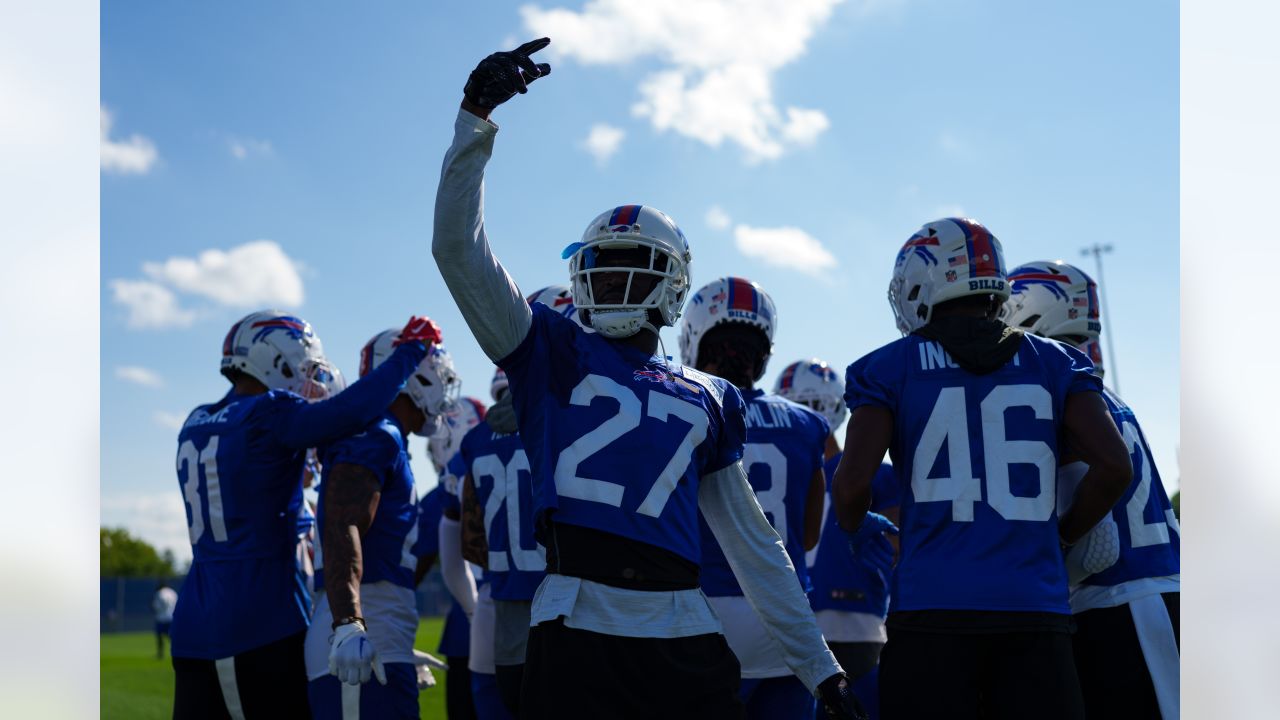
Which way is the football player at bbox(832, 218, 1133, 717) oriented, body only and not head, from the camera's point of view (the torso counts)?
away from the camera

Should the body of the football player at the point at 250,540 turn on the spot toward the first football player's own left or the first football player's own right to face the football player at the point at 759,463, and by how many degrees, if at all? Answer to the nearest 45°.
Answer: approximately 45° to the first football player's own right

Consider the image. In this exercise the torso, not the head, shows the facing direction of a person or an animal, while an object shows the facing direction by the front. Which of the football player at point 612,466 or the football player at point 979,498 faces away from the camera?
the football player at point 979,498

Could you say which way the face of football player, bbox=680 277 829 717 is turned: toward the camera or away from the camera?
away from the camera

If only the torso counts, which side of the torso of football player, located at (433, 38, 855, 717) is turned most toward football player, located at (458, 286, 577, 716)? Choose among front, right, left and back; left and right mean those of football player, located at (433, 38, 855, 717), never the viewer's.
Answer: back

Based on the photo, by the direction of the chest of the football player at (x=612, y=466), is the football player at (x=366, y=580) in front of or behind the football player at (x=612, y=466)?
behind

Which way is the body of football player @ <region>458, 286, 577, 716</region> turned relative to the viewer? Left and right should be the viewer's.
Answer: facing away from the viewer
